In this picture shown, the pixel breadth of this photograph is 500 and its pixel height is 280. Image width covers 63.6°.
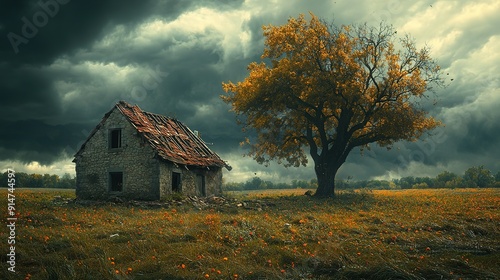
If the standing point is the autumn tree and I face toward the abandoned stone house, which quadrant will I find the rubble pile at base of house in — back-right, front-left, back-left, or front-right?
front-left

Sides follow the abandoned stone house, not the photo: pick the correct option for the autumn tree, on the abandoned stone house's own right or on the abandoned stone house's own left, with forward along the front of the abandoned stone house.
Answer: on the abandoned stone house's own left

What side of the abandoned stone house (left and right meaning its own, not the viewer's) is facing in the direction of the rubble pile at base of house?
front

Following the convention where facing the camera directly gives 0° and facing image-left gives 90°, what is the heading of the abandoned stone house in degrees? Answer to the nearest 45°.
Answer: approximately 315°

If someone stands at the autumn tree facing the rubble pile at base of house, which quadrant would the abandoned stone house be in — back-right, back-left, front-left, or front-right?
front-right

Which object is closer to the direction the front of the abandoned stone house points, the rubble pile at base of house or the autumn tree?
the rubble pile at base of house
